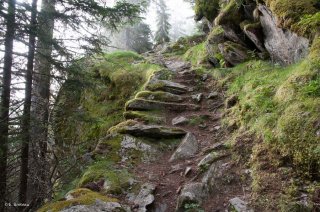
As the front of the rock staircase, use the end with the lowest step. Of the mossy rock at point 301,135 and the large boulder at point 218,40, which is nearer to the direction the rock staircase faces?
the mossy rock

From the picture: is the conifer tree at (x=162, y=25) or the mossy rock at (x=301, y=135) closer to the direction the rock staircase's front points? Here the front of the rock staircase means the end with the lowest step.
the mossy rock

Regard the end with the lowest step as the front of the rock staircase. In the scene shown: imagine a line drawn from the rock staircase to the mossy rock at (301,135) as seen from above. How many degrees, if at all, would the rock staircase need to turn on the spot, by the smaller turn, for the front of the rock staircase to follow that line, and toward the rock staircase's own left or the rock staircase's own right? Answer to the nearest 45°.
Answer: approximately 45° to the rock staircase's own left

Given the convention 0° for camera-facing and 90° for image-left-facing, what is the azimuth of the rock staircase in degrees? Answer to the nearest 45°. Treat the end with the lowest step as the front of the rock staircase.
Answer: approximately 0°

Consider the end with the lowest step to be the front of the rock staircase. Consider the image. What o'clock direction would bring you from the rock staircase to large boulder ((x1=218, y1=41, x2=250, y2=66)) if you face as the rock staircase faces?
The large boulder is roughly at 7 o'clock from the rock staircase.

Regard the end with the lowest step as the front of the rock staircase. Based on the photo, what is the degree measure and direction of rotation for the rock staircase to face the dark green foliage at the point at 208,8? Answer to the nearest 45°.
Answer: approximately 180°

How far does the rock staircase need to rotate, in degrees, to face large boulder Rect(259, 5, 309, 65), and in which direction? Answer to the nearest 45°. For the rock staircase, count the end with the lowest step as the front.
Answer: approximately 90° to its left

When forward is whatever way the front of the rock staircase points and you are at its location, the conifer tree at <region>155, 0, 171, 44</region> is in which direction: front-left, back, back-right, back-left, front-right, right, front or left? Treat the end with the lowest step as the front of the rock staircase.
back

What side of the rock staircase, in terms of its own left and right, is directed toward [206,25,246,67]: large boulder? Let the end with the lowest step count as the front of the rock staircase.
back

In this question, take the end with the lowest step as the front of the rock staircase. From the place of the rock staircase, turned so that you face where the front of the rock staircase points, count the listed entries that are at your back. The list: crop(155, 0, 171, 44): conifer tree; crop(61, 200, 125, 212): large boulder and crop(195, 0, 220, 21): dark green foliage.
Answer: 2

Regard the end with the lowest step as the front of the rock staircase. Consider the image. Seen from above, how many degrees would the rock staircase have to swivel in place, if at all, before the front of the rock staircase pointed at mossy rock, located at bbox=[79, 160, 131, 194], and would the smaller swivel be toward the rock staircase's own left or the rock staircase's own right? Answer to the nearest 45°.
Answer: approximately 45° to the rock staircase's own right
